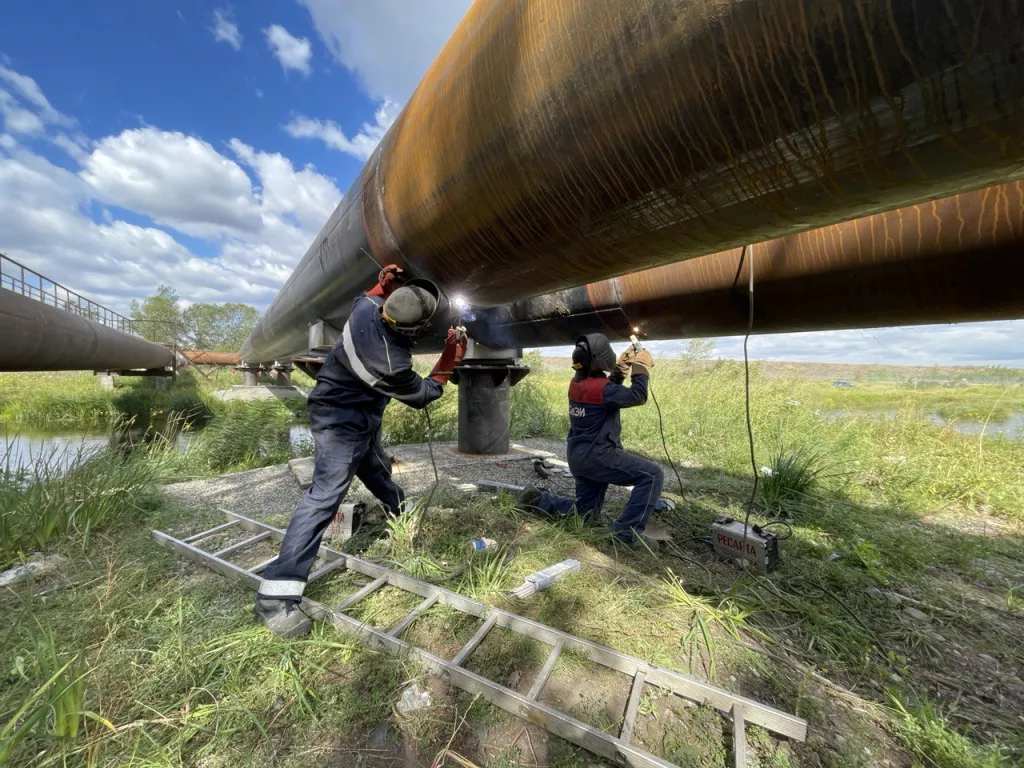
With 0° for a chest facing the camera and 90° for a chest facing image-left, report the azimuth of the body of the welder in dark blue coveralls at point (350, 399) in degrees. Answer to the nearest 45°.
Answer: approximately 225°

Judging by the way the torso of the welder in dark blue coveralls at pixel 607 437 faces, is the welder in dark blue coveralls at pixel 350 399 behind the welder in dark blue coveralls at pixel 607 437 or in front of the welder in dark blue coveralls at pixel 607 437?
behind

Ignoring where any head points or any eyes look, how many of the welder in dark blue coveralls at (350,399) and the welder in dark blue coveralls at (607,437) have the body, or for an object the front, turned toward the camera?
0

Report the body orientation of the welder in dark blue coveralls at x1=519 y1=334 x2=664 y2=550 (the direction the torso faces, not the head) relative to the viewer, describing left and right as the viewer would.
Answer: facing to the right of the viewer

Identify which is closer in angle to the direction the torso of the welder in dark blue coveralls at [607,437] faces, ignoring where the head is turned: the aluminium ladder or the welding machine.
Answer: the welding machine

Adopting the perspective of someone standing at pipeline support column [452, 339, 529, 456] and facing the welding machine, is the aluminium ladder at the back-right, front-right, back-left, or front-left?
front-right

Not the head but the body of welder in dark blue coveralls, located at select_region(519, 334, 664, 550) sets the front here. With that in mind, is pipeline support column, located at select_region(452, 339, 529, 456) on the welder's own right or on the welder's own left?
on the welder's own left

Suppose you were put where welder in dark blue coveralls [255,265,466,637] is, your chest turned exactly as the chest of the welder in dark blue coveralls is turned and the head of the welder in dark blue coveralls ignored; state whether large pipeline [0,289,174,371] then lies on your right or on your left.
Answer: on your left
